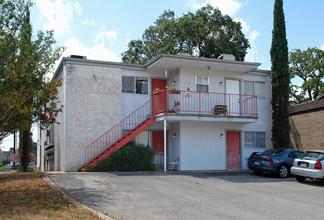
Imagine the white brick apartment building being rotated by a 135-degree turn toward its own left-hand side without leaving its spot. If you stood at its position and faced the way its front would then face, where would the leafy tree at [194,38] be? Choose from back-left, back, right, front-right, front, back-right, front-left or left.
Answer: front-left

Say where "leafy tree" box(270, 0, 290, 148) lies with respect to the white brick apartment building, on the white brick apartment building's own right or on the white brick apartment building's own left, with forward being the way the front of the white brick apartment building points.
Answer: on the white brick apartment building's own left

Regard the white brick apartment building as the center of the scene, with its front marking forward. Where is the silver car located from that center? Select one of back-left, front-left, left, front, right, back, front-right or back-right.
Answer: front-left

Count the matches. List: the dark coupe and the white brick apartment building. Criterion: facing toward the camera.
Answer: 1

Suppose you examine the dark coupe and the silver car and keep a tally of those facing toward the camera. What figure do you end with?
0

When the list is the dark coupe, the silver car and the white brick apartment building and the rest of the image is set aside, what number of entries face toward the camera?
1

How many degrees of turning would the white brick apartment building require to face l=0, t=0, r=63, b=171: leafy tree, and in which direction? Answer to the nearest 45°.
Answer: approximately 45° to its right

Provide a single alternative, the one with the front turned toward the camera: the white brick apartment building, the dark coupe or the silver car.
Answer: the white brick apartment building
